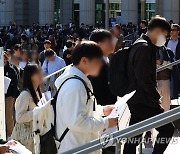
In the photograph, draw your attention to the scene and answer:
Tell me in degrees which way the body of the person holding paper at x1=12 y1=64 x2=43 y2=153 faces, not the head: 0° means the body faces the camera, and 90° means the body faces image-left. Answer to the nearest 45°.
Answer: approximately 270°

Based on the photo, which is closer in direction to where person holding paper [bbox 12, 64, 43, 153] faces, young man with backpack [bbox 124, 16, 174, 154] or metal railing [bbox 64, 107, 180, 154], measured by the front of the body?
the young man with backpack

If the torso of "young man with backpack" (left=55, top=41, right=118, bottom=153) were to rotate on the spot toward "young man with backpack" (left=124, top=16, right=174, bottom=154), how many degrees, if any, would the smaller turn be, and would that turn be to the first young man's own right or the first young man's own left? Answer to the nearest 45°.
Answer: approximately 45° to the first young man's own left

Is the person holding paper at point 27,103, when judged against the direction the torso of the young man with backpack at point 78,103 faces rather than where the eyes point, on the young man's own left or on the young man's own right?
on the young man's own left

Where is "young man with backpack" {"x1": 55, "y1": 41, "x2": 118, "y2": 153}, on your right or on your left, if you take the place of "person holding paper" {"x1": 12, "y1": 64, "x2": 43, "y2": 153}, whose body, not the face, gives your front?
on your right

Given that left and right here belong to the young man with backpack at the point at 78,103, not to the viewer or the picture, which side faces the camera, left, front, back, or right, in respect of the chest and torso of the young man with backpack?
right

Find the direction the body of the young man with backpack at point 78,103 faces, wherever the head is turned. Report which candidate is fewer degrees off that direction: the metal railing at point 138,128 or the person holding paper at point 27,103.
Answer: the metal railing
